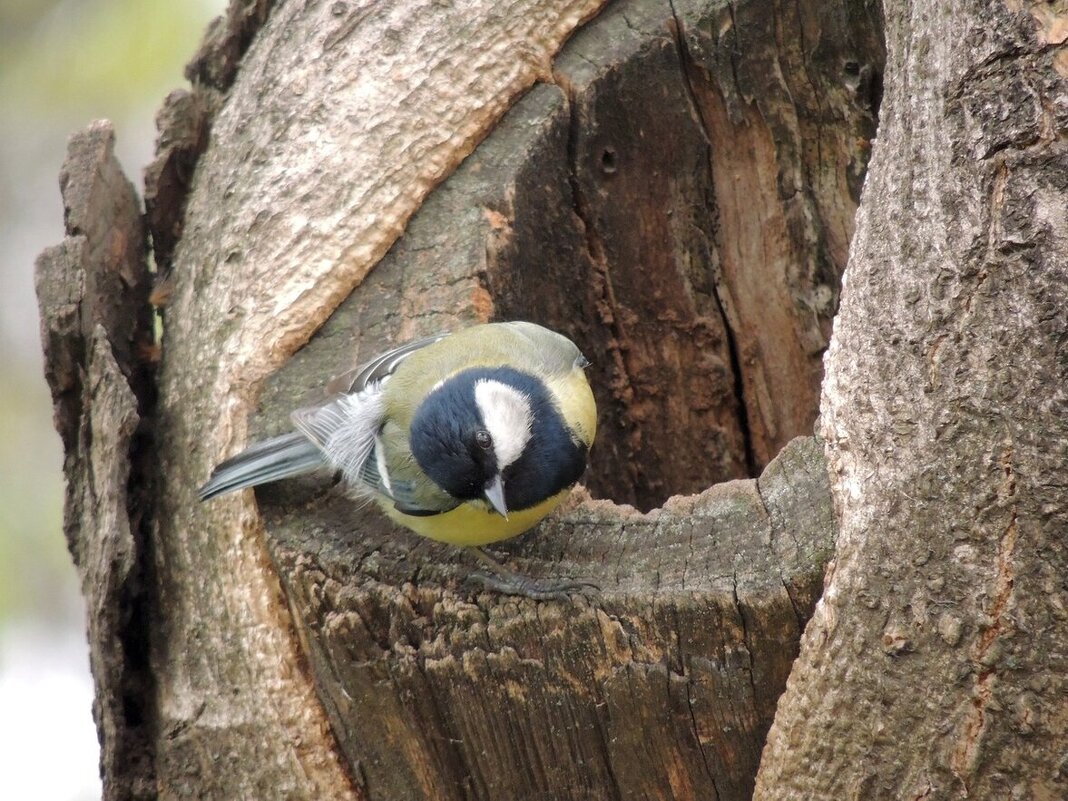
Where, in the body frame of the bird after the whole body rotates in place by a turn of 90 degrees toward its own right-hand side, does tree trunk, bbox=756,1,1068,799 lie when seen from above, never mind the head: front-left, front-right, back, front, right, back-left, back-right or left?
left
